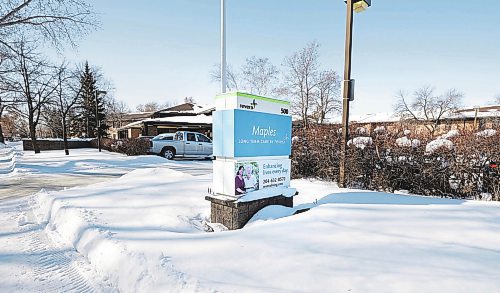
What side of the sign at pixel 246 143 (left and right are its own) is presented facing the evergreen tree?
back

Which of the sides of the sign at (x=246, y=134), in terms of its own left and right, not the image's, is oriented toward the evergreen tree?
back

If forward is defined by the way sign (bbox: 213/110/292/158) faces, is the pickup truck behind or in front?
behind

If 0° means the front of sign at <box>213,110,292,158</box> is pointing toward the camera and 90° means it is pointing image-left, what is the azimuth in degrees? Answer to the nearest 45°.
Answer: approximately 315°

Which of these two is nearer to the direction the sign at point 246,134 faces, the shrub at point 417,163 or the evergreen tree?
the shrub

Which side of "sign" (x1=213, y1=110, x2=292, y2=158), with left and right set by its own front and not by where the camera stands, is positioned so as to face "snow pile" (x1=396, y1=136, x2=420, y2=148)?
left
